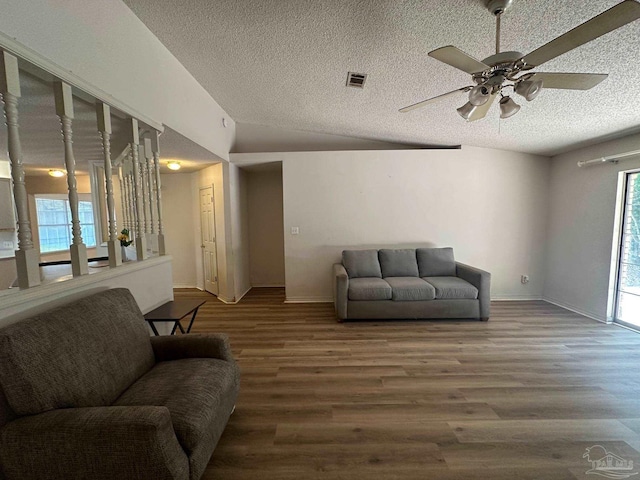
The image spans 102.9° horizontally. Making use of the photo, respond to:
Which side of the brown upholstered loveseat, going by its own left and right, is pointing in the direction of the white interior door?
left

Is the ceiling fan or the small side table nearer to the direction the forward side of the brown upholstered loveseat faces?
the ceiling fan

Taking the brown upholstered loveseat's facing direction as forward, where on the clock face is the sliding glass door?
The sliding glass door is roughly at 11 o'clock from the brown upholstered loveseat.

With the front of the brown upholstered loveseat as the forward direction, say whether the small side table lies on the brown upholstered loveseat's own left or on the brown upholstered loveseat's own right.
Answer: on the brown upholstered loveseat's own left

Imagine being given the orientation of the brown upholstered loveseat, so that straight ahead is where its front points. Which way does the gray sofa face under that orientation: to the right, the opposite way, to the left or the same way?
to the right

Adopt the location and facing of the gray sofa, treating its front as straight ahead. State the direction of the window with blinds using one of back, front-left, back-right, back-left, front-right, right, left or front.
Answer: right

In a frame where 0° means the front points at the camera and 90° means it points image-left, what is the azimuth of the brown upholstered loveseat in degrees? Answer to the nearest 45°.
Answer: approximately 315°

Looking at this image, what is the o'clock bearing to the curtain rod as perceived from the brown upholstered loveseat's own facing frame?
The curtain rod is roughly at 11 o'clock from the brown upholstered loveseat.

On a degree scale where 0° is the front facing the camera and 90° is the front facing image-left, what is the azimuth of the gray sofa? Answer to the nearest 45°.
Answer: approximately 0°

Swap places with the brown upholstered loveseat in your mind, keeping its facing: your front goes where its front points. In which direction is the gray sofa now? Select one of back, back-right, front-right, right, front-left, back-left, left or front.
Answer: front-left

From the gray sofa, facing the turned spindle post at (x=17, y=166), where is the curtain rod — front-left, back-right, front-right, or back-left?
back-left

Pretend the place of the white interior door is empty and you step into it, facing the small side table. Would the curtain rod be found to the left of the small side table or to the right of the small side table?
left

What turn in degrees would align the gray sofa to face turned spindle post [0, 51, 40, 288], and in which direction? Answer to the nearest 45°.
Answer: approximately 45° to its right
